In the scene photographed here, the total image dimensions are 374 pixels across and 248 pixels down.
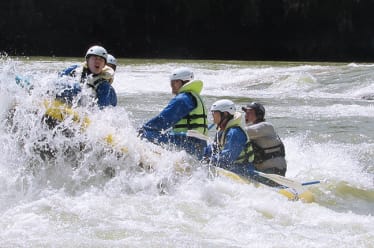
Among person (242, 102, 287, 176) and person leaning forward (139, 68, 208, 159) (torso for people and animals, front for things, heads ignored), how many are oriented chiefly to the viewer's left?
2

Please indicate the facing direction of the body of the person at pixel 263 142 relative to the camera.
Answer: to the viewer's left

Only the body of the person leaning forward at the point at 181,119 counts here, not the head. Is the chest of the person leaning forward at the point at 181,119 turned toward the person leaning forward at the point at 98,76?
yes

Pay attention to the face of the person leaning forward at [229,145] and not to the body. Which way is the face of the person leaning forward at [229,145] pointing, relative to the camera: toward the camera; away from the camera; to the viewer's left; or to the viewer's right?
to the viewer's left

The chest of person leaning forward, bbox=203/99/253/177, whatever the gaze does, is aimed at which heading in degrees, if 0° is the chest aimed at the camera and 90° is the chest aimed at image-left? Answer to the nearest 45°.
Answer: approximately 90°

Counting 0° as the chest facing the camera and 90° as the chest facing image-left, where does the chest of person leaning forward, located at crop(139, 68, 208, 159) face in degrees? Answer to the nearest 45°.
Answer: approximately 90°
